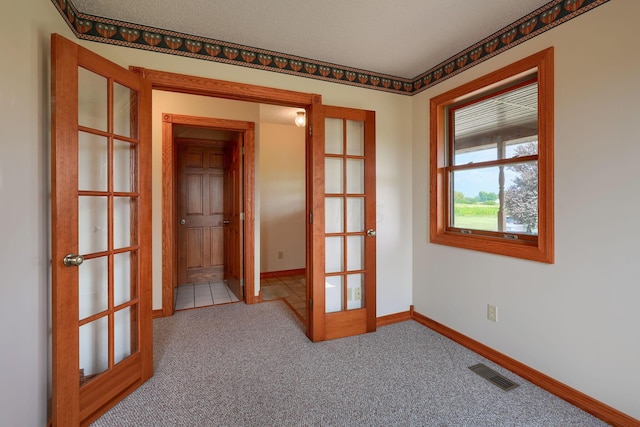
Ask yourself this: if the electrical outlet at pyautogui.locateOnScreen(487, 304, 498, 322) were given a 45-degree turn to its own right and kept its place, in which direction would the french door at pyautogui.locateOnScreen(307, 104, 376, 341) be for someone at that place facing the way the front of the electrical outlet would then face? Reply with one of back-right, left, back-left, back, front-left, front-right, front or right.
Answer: front

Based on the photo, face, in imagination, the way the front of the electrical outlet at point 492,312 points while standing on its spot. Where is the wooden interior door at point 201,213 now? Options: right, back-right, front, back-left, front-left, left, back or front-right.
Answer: front-right

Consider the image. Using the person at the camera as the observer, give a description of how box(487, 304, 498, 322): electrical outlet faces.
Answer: facing the viewer and to the left of the viewer

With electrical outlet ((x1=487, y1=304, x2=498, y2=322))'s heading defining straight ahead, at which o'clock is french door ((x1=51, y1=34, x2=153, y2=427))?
The french door is roughly at 12 o'clock from the electrical outlet.

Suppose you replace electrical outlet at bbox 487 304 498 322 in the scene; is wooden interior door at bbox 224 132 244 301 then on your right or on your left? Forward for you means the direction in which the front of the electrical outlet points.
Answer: on your right
